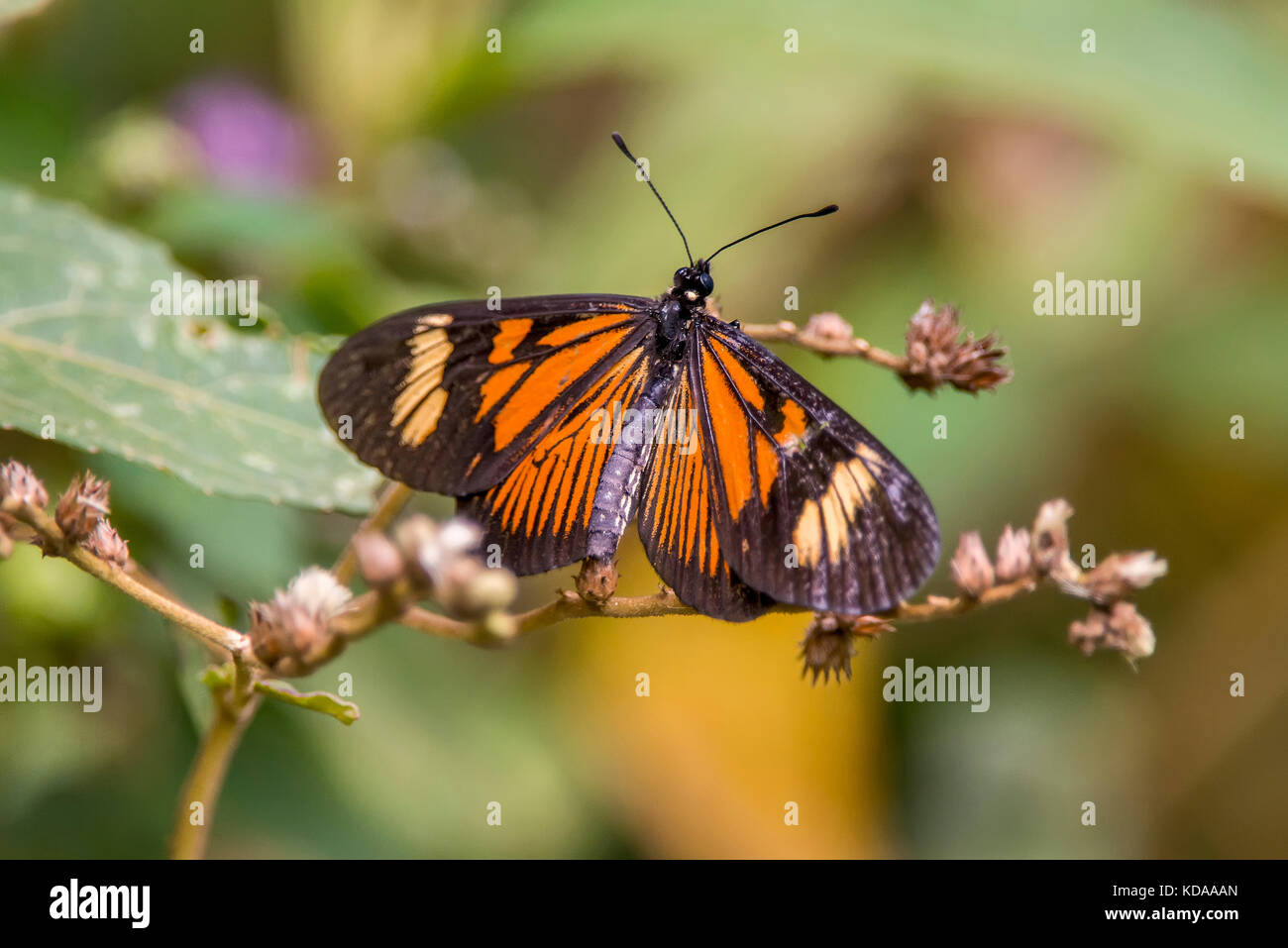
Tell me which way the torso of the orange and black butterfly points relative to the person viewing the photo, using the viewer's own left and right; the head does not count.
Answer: facing away from the viewer
